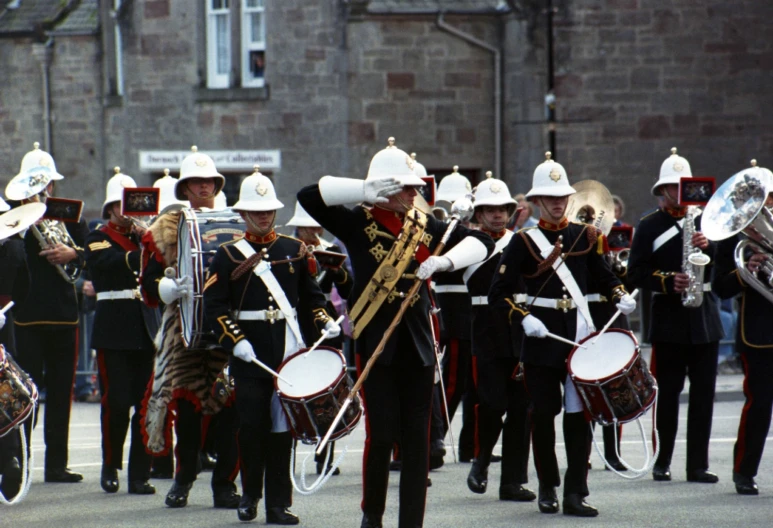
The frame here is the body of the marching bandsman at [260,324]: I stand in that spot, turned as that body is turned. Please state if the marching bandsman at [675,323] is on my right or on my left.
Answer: on my left

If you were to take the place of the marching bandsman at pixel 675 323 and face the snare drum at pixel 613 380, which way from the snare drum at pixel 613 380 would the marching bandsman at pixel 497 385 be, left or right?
right

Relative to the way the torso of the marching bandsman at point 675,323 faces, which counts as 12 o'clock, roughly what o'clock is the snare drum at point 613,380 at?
The snare drum is roughly at 2 o'clock from the marching bandsman.

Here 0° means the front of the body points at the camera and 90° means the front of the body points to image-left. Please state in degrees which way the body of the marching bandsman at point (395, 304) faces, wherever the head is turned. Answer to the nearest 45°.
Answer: approximately 315°

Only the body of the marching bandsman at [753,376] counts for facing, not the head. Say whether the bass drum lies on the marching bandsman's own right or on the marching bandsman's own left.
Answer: on the marching bandsman's own right

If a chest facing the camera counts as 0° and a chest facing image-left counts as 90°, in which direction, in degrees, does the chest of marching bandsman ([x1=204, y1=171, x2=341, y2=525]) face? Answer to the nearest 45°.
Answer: approximately 0°

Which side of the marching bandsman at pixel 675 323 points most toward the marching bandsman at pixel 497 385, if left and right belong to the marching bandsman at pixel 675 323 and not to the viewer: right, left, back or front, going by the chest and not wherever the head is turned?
right
